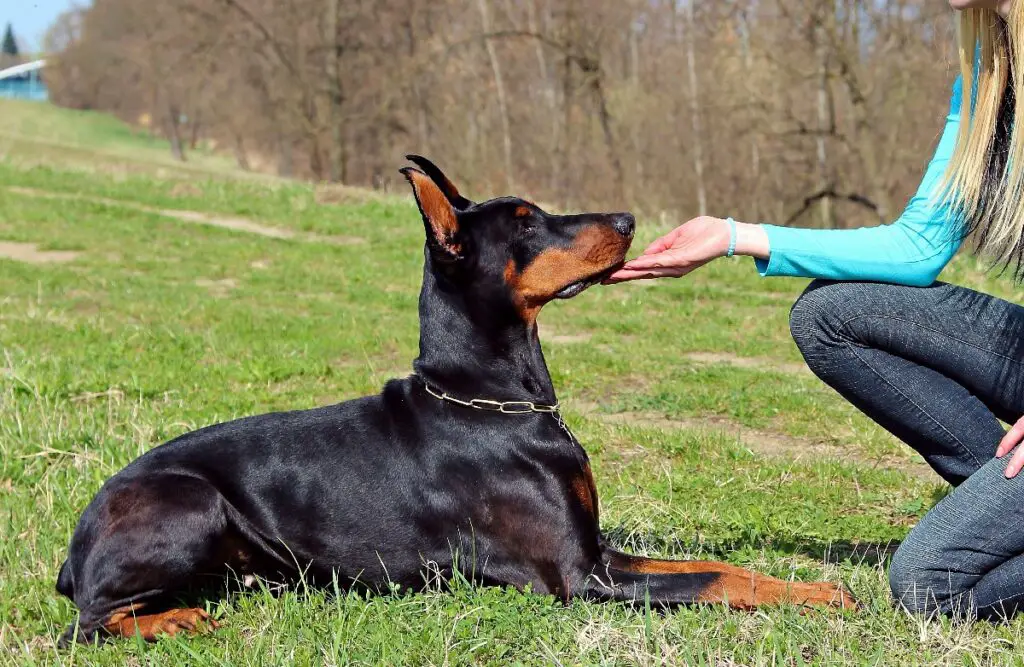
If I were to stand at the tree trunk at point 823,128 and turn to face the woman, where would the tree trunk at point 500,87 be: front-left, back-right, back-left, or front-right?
back-right

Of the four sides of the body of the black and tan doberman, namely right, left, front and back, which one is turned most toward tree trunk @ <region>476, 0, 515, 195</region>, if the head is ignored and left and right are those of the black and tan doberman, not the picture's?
left

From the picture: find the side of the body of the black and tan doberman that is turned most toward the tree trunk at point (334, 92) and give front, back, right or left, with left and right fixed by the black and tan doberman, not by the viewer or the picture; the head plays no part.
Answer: left

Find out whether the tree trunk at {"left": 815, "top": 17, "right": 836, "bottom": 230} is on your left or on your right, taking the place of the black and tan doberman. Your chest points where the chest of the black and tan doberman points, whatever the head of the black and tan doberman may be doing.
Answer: on your left

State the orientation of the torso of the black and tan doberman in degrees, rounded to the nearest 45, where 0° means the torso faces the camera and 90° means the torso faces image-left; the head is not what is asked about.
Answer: approximately 270°

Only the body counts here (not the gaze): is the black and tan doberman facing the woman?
yes

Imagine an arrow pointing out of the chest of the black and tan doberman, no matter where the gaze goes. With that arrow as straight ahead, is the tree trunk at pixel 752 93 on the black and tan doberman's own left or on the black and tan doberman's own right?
on the black and tan doberman's own left

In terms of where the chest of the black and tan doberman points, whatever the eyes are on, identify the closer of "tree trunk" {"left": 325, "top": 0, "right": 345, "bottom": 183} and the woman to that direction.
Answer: the woman

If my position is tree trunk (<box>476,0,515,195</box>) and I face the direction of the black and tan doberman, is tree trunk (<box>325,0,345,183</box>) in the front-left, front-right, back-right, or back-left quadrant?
back-right
